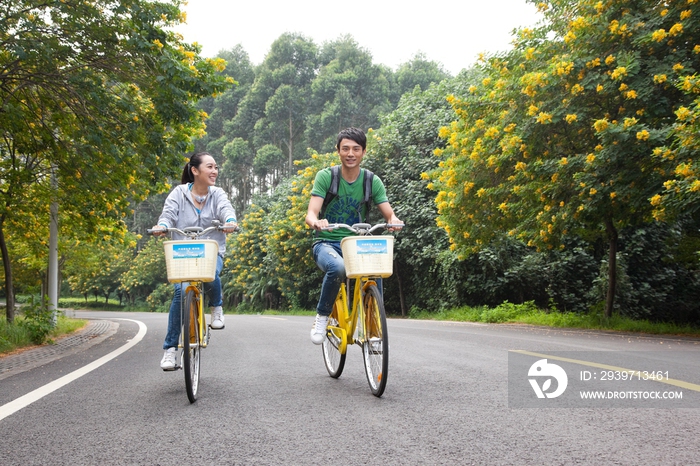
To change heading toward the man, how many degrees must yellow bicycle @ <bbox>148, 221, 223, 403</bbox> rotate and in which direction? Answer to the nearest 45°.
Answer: approximately 90° to its left

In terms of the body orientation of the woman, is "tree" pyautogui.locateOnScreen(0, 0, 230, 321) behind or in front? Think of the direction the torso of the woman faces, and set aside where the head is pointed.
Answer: behind

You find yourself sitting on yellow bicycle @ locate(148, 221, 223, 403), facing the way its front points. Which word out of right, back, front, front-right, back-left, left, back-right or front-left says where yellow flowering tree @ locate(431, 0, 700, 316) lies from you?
back-left

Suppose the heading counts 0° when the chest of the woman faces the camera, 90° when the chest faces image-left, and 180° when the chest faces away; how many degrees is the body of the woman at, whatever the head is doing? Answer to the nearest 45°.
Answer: approximately 0°

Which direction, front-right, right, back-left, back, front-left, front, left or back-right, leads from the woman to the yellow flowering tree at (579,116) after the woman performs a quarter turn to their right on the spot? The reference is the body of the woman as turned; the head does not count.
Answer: back-right

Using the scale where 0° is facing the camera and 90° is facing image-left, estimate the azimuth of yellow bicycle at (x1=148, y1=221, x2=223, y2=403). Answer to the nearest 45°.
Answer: approximately 0°
